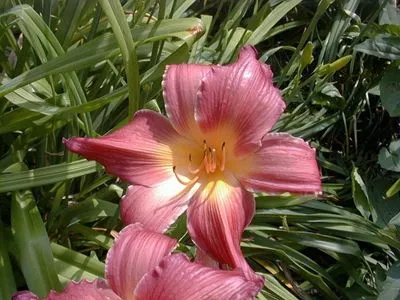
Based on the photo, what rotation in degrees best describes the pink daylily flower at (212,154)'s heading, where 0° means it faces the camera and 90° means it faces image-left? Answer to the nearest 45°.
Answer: approximately 0°
